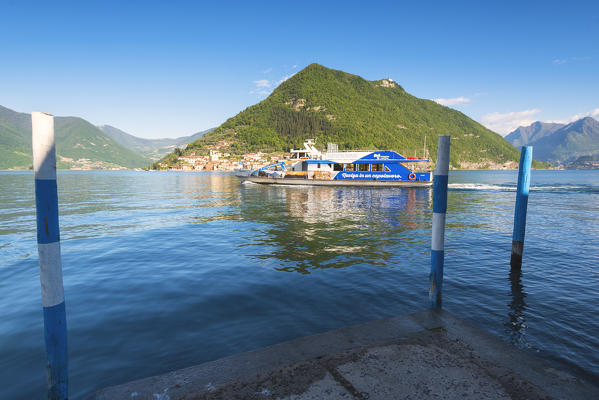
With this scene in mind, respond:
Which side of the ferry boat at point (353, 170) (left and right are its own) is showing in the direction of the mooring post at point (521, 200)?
left

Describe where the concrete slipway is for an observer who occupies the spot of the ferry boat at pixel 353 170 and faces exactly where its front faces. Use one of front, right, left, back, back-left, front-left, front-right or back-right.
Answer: left

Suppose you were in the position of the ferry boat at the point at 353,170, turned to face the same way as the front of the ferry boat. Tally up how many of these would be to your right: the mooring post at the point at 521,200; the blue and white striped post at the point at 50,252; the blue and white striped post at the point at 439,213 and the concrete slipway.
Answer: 0

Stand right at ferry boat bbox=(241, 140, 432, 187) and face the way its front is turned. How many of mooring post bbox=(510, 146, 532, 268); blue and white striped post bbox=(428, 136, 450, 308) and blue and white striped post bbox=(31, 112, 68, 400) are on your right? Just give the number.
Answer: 0

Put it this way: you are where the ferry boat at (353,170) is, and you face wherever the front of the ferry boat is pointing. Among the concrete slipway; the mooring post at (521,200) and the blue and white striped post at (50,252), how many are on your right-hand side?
0

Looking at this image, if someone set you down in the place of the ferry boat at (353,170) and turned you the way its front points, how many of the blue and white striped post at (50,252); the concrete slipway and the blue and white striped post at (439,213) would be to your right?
0

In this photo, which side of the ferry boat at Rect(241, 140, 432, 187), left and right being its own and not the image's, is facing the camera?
left

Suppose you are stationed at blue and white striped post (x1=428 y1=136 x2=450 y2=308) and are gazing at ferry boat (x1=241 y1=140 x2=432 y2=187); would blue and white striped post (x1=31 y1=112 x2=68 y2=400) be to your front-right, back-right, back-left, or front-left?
back-left

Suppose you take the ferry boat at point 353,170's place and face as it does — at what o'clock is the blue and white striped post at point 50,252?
The blue and white striped post is roughly at 9 o'clock from the ferry boat.

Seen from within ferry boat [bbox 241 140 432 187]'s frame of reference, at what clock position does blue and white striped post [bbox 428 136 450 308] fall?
The blue and white striped post is roughly at 9 o'clock from the ferry boat.
